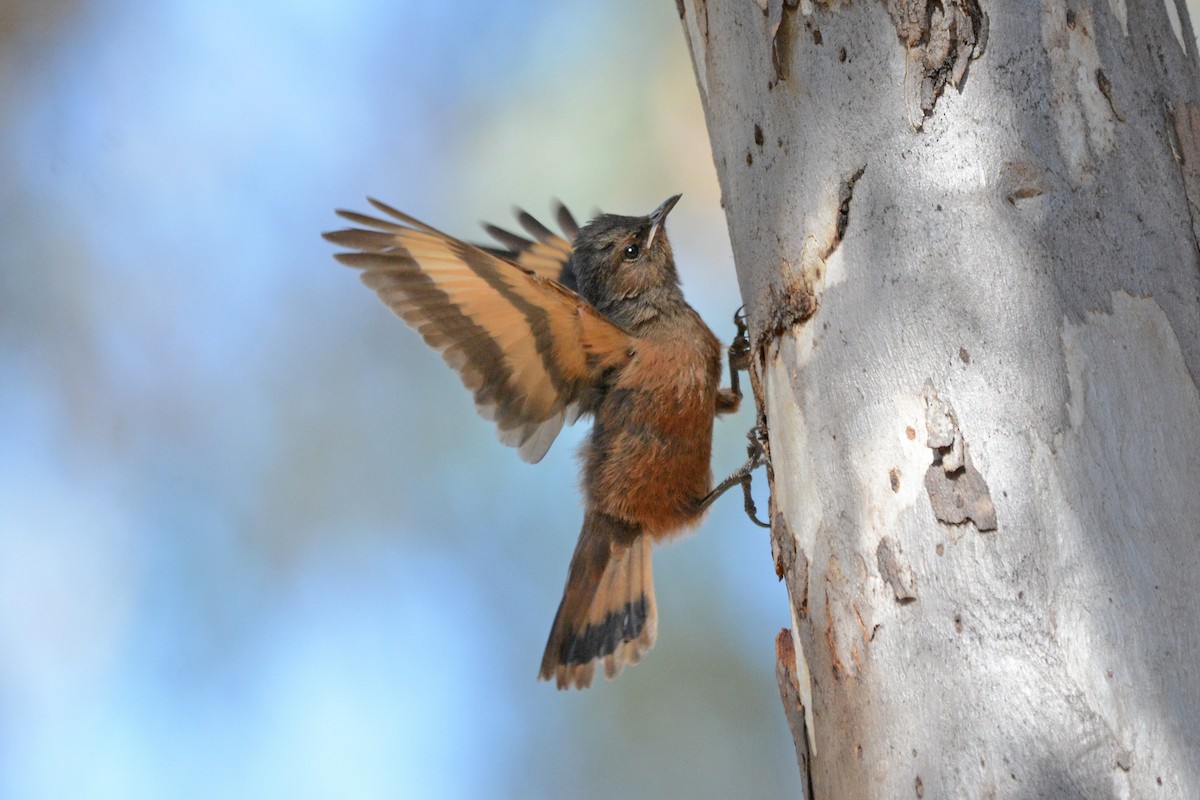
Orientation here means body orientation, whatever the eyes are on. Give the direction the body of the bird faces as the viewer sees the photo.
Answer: to the viewer's right
